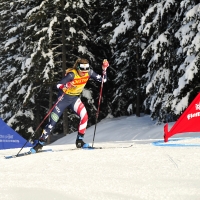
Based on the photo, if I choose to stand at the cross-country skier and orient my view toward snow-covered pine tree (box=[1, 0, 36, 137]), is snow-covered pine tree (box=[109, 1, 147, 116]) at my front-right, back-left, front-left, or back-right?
front-right

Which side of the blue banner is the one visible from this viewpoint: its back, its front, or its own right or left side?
front

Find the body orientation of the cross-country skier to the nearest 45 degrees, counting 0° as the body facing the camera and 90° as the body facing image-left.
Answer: approximately 315°

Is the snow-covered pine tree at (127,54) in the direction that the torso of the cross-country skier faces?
no

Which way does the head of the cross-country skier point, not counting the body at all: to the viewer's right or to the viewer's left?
to the viewer's right

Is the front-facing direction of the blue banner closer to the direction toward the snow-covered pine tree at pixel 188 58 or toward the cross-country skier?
the cross-country skier

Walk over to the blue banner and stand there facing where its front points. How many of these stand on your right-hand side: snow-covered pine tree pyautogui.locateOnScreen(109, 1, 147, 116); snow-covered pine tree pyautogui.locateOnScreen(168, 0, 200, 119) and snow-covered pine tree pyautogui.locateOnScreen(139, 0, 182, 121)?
0

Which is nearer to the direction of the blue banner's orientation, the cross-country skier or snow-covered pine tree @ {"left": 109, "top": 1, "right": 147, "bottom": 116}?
the cross-country skier

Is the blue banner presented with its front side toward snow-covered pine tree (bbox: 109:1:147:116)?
no

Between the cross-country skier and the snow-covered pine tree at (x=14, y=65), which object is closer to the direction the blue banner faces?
the cross-country skier

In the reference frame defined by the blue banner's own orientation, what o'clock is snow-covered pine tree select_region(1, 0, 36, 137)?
The snow-covered pine tree is roughly at 6 o'clock from the blue banner.

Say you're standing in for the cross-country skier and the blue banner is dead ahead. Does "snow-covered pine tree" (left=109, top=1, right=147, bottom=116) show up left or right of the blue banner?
right

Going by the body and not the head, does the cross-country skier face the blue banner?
no

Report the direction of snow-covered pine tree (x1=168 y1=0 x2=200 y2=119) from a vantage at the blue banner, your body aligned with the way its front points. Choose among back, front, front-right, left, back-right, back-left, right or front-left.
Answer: left

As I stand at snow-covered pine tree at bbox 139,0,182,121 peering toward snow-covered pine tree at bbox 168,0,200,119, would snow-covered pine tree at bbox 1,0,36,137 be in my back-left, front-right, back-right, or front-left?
back-right
